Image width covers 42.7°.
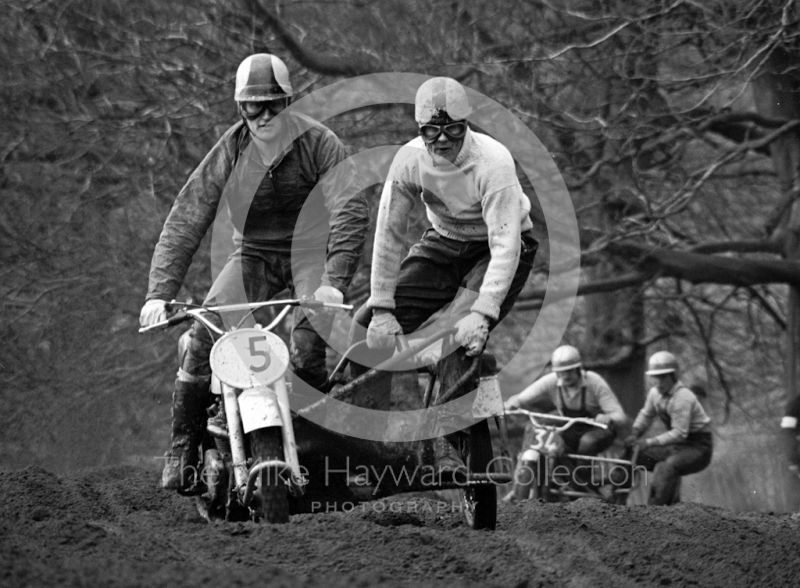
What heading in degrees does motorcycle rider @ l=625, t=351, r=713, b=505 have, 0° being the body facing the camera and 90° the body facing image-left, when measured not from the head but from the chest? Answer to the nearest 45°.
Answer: approximately 45°

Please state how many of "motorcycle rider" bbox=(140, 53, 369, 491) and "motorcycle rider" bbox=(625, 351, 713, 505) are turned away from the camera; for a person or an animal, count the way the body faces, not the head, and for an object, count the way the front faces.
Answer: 0

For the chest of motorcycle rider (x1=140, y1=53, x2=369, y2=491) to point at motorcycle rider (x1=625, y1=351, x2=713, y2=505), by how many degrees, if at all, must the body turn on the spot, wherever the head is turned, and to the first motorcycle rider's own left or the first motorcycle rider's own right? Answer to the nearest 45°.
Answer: approximately 135° to the first motorcycle rider's own left

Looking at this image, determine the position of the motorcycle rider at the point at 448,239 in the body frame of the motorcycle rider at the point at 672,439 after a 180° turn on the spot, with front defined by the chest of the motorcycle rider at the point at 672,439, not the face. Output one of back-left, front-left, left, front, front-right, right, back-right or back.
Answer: back-right

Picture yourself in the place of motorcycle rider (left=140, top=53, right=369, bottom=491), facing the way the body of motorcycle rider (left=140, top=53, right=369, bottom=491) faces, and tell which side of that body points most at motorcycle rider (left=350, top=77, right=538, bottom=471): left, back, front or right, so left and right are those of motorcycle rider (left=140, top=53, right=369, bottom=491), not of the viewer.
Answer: left

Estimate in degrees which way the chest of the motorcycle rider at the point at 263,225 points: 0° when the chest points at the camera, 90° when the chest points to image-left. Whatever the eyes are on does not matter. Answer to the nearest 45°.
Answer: approximately 0°

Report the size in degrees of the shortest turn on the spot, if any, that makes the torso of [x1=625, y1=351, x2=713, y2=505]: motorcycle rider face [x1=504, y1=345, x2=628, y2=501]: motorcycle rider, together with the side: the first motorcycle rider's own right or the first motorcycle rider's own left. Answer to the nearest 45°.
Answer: approximately 45° to the first motorcycle rider's own right

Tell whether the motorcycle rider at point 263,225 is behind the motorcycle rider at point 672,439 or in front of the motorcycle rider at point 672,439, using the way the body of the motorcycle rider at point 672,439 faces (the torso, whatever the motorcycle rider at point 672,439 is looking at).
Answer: in front
